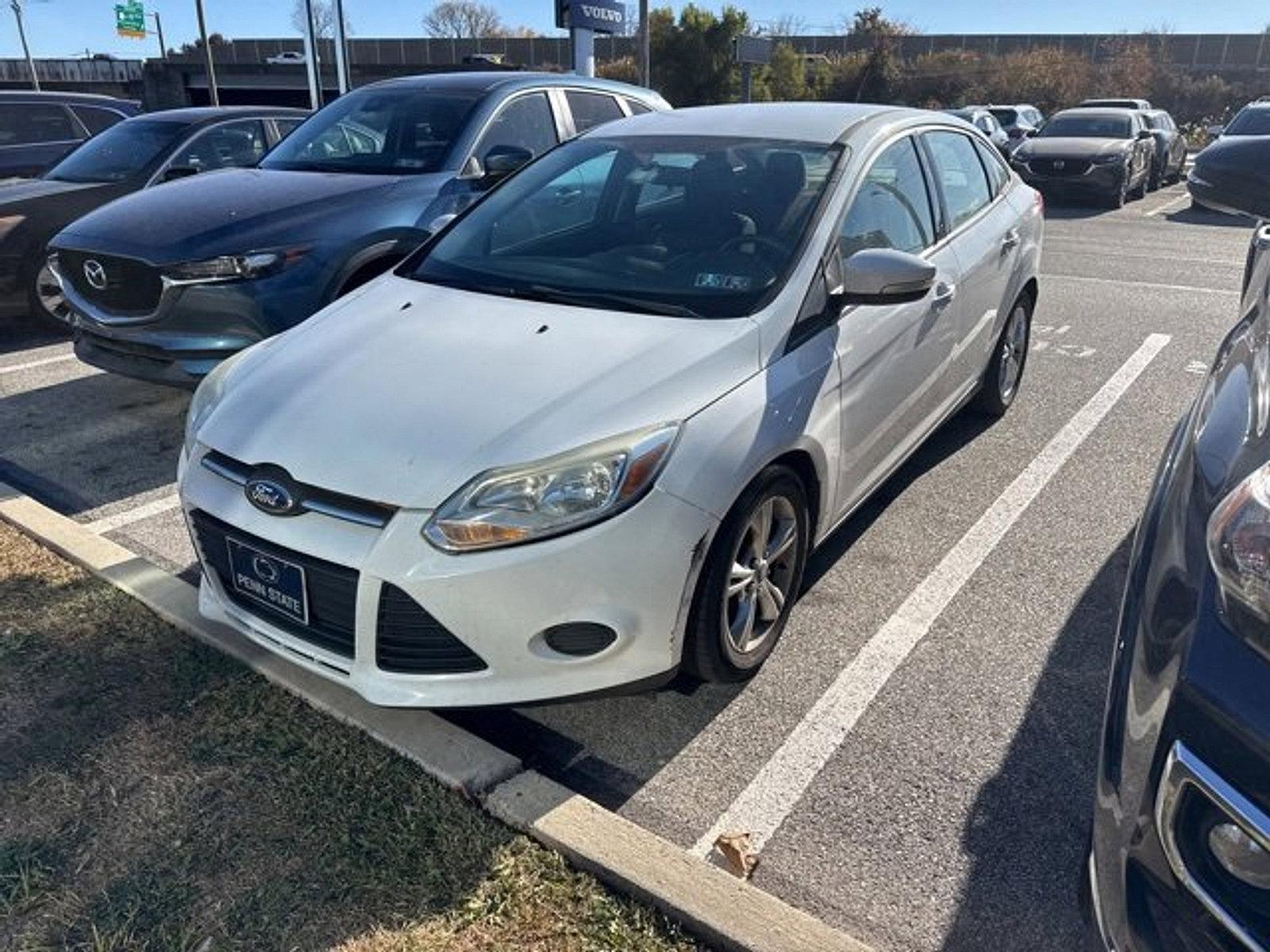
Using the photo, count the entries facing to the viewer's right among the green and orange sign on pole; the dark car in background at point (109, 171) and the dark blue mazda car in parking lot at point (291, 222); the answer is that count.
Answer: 0

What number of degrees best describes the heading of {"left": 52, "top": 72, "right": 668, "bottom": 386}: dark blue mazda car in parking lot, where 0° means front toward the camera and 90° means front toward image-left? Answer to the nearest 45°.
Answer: approximately 45°

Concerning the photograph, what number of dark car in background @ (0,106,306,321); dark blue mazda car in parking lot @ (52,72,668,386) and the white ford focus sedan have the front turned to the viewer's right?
0

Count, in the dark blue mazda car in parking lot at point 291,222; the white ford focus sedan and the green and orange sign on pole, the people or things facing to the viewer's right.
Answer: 0

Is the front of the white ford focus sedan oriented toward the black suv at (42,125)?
no

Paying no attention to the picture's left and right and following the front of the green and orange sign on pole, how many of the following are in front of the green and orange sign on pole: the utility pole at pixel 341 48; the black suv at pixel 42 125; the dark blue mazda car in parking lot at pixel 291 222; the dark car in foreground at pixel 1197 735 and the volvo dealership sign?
5

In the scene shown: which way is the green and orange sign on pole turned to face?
toward the camera

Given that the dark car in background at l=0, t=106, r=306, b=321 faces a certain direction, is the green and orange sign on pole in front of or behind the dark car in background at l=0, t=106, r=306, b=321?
behind

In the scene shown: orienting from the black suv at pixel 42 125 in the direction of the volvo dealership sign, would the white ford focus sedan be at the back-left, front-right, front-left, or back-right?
back-right

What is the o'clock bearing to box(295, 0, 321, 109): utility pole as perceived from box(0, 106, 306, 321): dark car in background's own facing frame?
The utility pole is roughly at 5 o'clock from the dark car in background.

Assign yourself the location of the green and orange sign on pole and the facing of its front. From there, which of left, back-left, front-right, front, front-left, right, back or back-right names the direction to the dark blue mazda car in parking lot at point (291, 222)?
front

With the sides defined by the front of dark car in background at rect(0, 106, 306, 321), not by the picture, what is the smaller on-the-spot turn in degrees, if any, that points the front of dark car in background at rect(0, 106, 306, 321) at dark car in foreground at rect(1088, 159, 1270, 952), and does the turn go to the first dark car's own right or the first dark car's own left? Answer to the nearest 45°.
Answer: approximately 45° to the first dark car's own left

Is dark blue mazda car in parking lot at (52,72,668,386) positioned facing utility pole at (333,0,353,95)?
no

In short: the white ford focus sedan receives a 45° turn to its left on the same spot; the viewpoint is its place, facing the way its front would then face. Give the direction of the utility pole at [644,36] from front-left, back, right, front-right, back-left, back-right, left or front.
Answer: back

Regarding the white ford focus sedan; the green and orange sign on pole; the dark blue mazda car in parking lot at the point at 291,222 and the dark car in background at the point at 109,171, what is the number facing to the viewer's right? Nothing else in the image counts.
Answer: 0

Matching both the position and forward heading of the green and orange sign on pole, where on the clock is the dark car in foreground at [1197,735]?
The dark car in foreground is roughly at 12 o'clock from the green and orange sign on pole.

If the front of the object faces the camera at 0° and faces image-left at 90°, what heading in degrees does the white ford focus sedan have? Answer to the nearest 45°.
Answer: approximately 45°

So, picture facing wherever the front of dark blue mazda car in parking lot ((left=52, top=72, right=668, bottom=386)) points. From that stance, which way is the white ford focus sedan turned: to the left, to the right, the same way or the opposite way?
the same way

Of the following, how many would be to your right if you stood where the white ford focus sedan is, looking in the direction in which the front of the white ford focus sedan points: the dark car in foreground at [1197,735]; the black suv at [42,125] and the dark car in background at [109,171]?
2

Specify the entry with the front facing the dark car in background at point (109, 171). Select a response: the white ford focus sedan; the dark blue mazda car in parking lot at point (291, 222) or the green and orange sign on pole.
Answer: the green and orange sign on pole
